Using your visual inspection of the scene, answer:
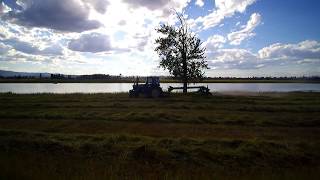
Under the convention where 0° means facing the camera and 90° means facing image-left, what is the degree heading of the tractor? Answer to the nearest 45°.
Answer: approximately 90°
